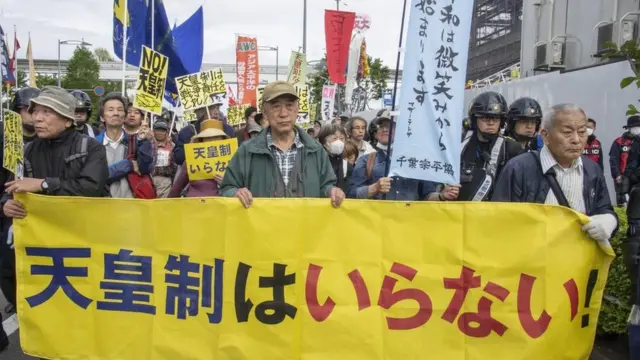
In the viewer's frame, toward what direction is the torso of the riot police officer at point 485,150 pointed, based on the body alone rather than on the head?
toward the camera

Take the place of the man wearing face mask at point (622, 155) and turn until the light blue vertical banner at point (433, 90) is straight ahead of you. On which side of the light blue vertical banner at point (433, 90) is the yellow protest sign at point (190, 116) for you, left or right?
right

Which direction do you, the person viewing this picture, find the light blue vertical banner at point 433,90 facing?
facing the viewer

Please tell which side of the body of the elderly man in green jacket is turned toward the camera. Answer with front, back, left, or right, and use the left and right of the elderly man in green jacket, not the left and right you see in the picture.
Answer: front

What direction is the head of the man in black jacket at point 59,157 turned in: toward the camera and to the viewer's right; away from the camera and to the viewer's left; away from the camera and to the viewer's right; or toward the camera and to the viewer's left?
toward the camera and to the viewer's left

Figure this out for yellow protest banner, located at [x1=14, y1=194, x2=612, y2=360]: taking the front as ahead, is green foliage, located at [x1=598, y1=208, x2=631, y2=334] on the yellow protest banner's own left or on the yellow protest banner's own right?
on the yellow protest banner's own left

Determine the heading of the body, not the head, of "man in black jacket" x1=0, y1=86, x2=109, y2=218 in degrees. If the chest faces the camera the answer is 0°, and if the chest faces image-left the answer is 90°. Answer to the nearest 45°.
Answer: approximately 45°

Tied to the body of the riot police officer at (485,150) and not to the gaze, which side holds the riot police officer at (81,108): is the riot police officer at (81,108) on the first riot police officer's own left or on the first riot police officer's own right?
on the first riot police officer's own right

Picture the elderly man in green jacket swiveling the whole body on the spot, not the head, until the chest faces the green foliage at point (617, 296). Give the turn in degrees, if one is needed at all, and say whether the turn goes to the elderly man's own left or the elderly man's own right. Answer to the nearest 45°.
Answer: approximately 90° to the elderly man's own left

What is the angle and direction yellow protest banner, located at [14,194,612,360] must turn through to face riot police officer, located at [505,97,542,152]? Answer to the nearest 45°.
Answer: approximately 135° to its left

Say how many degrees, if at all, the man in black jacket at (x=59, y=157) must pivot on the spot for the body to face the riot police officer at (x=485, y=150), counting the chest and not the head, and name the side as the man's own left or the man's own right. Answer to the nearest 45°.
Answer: approximately 135° to the man's own left

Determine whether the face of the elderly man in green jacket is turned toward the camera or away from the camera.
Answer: toward the camera

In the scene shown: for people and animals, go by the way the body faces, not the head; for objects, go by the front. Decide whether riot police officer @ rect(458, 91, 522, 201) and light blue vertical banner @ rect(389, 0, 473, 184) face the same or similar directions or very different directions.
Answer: same or similar directions

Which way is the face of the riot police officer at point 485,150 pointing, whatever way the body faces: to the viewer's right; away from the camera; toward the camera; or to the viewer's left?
toward the camera
